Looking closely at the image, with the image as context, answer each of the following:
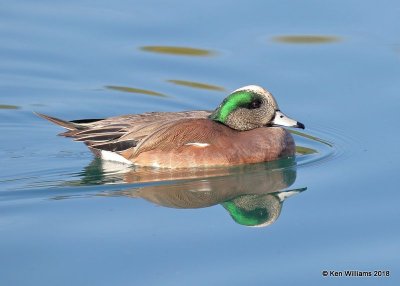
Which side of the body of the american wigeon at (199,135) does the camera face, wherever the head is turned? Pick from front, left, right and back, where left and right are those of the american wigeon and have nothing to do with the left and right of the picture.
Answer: right

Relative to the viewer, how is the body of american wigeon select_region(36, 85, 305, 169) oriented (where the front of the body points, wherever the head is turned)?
to the viewer's right
